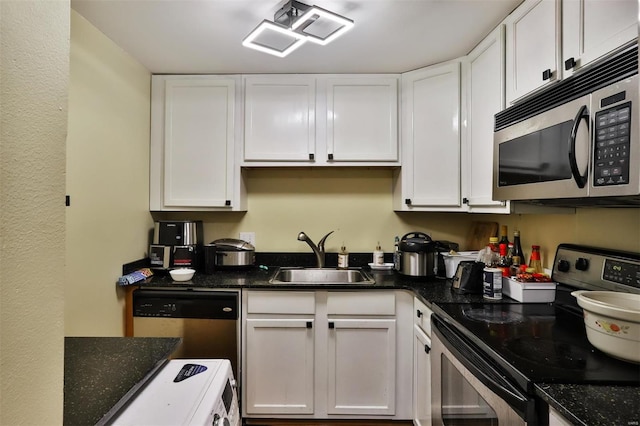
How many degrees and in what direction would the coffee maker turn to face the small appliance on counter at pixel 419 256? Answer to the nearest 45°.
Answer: approximately 45° to its left

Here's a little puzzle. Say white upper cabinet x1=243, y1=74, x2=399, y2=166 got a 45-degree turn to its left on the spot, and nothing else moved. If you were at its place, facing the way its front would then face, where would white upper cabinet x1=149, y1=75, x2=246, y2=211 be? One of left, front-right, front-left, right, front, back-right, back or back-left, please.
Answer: back-right

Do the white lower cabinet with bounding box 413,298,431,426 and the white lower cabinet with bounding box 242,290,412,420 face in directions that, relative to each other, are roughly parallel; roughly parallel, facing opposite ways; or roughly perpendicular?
roughly perpendicular

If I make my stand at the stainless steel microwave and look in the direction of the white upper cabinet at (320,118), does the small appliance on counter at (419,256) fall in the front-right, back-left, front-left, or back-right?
front-right

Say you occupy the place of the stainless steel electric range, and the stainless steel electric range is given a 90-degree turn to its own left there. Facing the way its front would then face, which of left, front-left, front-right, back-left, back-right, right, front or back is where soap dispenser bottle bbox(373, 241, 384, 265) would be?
back

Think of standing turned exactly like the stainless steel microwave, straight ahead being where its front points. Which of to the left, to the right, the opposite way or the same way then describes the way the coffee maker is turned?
to the left

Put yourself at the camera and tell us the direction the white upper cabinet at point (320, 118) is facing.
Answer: facing the viewer

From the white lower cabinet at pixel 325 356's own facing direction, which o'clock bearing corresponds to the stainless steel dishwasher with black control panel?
The stainless steel dishwasher with black control panel is roughly at 3 o'clock from the white lower cabinet.

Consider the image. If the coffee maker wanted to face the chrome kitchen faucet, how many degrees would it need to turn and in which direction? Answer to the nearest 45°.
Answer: approximately 90° to its left

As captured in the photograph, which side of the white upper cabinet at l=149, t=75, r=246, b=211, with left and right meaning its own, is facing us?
front

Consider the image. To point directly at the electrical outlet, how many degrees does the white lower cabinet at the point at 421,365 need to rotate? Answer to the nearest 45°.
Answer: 0° — it already faces it

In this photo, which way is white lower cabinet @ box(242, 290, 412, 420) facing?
toward the camera

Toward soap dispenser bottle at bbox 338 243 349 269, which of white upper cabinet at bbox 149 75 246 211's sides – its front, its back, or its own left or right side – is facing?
left

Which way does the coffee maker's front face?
toward the camera

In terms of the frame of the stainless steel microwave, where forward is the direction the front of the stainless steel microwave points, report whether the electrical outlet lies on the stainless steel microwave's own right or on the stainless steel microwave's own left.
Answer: on the stainless steel microwave's own right

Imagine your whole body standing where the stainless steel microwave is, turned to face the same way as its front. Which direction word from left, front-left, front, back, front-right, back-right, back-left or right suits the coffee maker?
front-right

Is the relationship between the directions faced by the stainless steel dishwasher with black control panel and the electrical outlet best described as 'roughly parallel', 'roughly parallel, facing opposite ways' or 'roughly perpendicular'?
roughly parallel

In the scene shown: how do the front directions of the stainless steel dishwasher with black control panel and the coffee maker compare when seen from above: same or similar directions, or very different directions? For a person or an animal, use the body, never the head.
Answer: same or similar directions

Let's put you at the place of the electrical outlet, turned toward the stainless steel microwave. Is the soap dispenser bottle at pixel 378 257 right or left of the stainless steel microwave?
left
